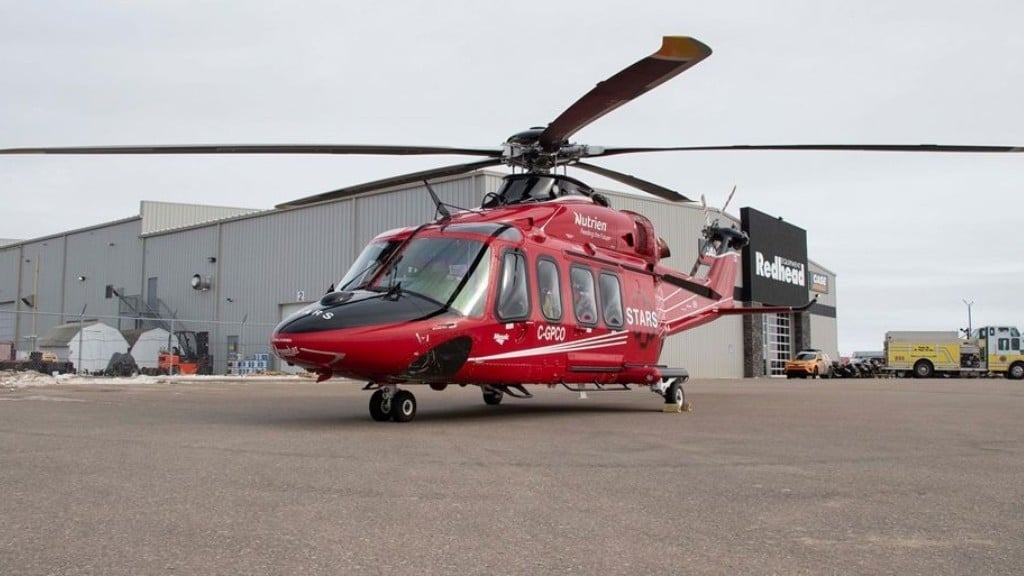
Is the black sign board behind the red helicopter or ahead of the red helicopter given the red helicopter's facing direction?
behind

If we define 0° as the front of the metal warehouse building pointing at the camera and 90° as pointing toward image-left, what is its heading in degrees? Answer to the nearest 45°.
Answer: approximately 315°

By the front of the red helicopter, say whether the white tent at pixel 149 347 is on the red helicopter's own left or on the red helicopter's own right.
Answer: on the red helicopter's own right

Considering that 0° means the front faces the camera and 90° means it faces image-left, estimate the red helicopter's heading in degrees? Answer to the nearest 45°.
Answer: approximately 45°

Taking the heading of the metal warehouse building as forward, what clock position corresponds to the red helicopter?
The red helicopter is roughly at 1 o'clock from the metal warehouse building.

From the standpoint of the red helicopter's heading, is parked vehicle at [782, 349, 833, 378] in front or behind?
behind

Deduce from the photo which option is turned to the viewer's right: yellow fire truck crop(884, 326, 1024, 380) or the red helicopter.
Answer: the yellow fire truck

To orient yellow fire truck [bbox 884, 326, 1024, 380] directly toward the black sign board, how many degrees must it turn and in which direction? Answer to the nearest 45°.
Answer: approximately 135° to its right

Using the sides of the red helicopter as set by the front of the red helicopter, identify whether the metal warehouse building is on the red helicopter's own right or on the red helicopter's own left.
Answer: on the red helicopter's own right

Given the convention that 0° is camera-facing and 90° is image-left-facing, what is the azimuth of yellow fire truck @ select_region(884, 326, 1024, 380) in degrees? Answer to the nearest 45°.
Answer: approximately 270°

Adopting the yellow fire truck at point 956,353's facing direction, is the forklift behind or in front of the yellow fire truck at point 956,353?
behind

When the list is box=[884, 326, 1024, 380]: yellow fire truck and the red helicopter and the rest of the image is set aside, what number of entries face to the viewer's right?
1
